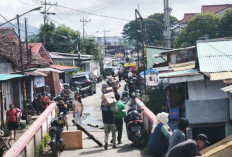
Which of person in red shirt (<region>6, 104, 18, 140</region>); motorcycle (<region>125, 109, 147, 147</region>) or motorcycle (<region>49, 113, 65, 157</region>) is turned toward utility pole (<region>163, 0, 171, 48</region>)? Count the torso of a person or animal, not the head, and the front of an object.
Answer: motorcycle (<region>125, 109, 147, 147</region>)

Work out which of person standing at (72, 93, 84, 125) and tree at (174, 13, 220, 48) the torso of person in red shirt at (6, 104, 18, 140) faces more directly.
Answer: the person standing

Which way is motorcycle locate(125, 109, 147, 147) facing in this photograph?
away from the camera

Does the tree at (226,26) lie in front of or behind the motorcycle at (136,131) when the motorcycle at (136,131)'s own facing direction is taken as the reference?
in front

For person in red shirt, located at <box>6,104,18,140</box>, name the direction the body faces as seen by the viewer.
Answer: toward the camera

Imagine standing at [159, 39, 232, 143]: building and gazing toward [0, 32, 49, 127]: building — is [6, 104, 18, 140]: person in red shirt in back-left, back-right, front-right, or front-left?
front-left

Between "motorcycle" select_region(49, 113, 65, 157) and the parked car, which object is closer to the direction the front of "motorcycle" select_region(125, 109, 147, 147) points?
the parked car

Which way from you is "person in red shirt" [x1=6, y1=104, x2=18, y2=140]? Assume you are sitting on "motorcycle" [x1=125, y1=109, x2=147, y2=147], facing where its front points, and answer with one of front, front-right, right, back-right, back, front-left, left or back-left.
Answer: front-left
